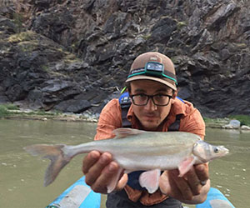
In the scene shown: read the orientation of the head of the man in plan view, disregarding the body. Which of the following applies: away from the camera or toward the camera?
toward the camera

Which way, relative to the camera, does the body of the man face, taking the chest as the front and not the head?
toward the camera
